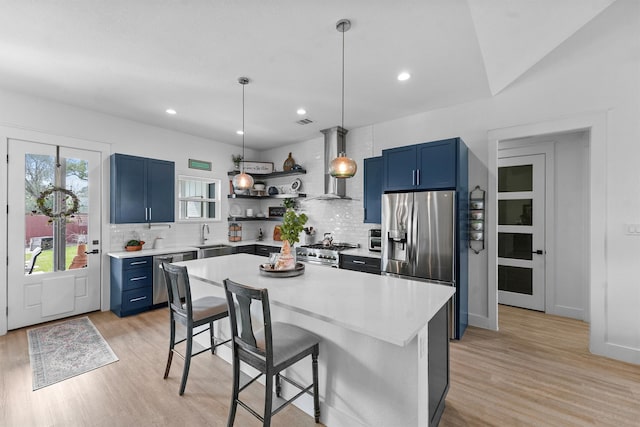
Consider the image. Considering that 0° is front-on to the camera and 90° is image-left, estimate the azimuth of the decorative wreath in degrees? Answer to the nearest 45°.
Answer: approximately 0°

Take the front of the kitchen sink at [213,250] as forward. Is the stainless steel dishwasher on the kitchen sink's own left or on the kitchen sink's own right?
on the kitchen sink's own right

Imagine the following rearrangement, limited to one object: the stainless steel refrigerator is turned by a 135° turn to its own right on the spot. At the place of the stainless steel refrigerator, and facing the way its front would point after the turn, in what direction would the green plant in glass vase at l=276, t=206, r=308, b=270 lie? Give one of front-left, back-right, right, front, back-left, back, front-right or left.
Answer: back-left

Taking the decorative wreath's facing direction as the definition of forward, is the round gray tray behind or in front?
in front

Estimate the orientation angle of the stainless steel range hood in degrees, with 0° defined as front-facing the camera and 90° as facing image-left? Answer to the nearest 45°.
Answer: approximately 45°

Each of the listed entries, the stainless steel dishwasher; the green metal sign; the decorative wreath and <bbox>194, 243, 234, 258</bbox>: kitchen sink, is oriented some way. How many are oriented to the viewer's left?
0

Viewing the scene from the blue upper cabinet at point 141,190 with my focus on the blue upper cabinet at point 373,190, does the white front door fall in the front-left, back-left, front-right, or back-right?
back-right

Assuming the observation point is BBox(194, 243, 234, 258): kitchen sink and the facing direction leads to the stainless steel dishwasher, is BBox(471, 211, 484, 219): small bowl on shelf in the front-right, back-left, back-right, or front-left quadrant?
back-left

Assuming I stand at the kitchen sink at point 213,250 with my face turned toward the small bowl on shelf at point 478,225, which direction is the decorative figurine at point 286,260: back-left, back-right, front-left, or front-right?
front-right

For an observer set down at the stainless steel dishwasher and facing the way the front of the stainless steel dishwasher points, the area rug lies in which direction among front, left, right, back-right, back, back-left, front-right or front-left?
right

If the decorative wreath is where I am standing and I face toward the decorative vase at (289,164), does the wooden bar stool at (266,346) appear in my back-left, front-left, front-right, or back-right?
front-right

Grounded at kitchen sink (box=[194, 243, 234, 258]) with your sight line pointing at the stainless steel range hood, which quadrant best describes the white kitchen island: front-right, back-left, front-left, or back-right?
front-right

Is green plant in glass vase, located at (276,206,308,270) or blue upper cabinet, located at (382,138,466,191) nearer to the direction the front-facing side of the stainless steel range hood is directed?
the green plant in glass vase

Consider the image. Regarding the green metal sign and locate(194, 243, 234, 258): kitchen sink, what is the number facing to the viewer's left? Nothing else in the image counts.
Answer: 0

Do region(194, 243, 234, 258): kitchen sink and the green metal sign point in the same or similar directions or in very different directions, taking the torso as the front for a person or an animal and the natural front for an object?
same or similar directions
